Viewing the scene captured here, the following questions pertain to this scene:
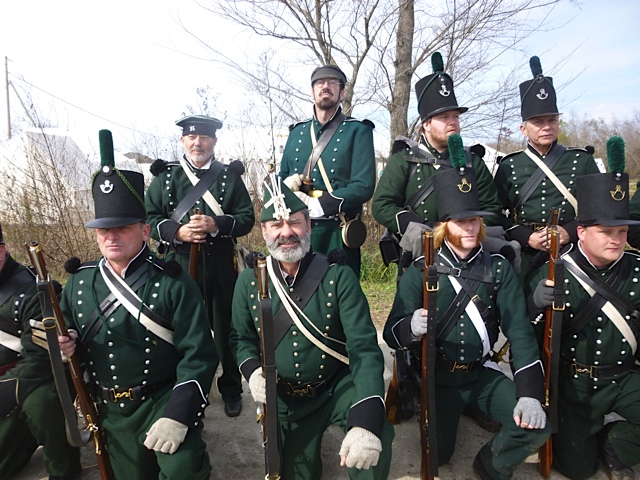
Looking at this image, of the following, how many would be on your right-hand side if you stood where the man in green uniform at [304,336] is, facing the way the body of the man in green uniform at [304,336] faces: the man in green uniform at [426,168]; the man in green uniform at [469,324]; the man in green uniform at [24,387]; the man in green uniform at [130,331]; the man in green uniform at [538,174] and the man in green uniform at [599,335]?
2

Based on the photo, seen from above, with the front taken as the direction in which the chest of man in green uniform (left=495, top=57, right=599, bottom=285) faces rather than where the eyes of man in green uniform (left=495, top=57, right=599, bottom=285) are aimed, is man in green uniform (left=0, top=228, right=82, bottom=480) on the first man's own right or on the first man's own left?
on the first man's own right

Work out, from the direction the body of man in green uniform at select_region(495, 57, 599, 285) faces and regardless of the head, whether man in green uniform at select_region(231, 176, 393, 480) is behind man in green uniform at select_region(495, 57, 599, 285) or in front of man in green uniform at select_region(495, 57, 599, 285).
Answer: in front

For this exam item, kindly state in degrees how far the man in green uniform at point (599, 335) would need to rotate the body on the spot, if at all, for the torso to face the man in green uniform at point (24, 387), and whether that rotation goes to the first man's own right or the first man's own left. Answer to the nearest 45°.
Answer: approximately 45° to the first man's own right

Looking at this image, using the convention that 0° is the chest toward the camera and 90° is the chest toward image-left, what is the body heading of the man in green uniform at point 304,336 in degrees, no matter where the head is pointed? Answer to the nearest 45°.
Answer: approximately 0°

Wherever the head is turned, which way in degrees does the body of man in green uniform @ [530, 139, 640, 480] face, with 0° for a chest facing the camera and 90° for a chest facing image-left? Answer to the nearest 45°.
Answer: approximately 0°
